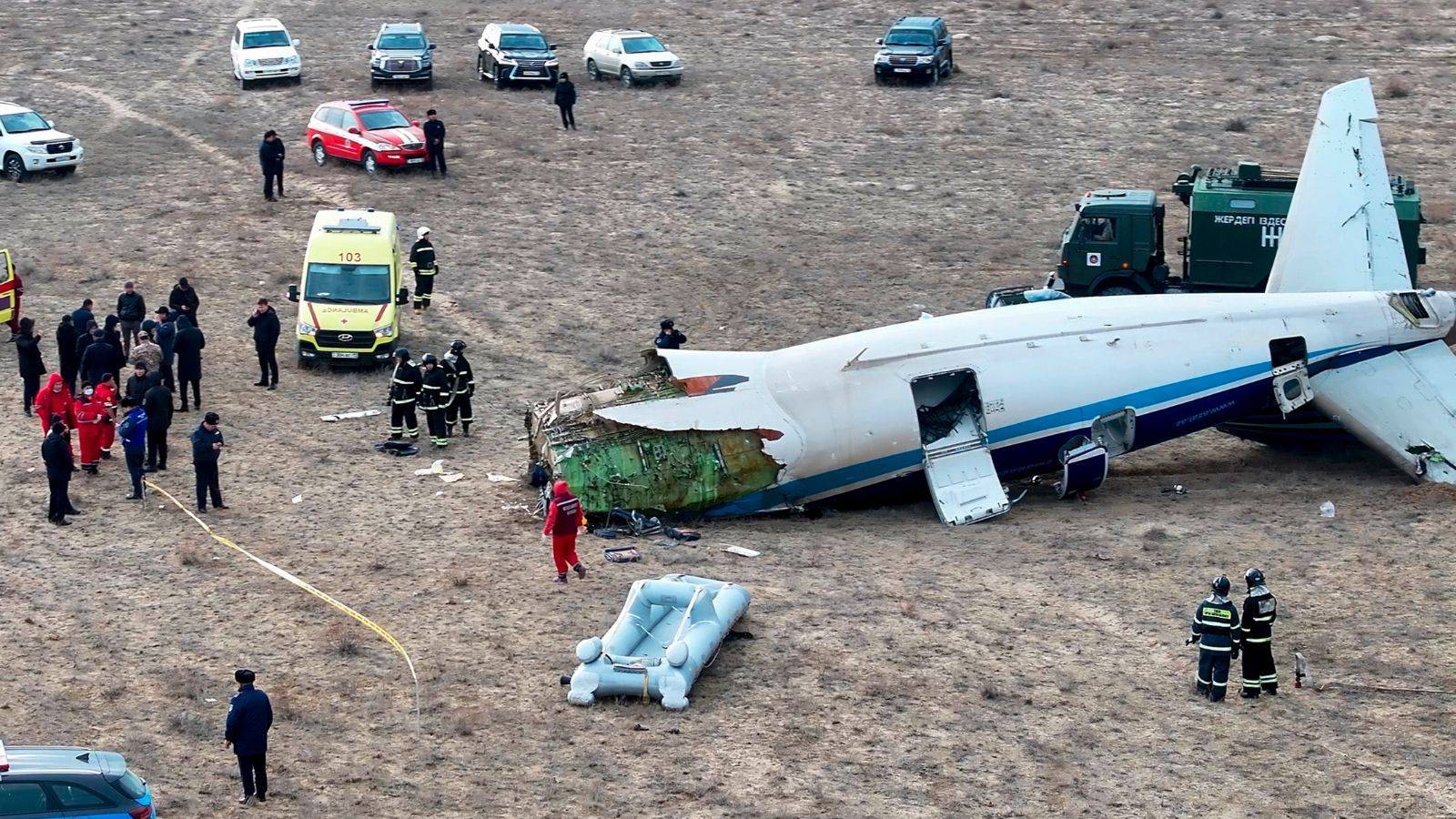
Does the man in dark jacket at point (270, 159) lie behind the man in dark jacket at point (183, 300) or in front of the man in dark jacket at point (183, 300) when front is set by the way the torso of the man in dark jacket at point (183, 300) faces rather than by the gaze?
behind

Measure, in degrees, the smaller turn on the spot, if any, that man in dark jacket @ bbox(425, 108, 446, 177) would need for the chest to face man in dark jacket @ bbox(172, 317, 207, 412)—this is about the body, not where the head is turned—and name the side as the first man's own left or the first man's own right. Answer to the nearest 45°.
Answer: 0° — they already face them

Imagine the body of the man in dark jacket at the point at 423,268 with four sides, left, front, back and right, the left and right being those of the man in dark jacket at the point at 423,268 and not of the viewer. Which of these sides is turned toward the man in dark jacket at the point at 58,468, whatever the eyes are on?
right

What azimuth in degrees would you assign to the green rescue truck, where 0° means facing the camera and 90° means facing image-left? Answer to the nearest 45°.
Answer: approximately 90°

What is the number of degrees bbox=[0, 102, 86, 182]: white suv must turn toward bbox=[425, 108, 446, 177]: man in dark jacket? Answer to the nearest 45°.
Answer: approximately 45° to its left

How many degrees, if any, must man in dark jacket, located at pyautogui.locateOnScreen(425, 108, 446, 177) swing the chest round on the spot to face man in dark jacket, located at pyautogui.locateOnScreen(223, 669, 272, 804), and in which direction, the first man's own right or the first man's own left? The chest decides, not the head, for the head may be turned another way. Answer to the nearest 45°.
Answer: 0° — they already face them

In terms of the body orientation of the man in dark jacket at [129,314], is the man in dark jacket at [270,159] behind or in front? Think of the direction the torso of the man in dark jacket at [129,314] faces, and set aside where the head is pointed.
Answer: behind

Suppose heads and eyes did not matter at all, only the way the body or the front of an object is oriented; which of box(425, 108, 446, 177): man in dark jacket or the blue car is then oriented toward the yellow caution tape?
the man in dark jacket
